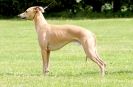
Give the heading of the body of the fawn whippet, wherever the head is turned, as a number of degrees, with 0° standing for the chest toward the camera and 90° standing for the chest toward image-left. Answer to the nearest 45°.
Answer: approximately 90°
